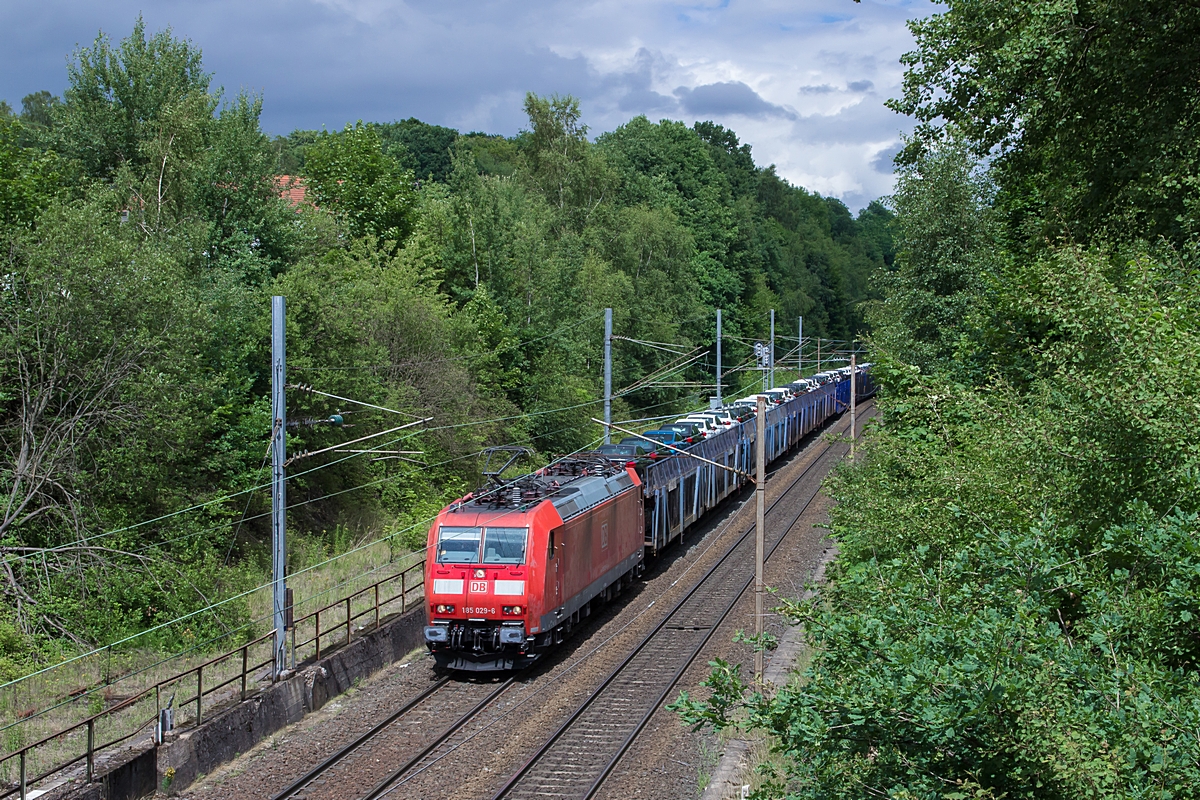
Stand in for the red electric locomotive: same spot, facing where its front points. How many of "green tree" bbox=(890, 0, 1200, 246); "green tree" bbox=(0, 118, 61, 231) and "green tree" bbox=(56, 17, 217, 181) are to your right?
2

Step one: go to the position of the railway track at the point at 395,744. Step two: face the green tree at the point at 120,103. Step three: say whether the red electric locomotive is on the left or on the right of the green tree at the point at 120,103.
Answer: right

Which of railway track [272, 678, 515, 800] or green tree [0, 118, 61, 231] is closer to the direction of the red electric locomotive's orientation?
the railway track

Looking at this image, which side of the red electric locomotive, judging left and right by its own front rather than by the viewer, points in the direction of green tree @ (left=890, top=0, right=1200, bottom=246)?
left

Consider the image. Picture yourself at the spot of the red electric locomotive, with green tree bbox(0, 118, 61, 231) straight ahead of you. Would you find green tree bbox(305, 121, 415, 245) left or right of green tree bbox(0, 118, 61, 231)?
right

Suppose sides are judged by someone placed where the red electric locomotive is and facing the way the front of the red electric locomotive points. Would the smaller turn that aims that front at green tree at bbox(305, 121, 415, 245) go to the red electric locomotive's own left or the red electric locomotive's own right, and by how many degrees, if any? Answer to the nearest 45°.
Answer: approximately 135° to the red electric locomotive's own right

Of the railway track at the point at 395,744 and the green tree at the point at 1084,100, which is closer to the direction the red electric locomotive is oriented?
the railway track

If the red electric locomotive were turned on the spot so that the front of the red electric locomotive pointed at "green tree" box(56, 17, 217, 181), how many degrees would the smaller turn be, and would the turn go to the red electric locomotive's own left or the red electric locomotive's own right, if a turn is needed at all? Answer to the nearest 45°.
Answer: approximately 90° to the red electric locomotive's own right

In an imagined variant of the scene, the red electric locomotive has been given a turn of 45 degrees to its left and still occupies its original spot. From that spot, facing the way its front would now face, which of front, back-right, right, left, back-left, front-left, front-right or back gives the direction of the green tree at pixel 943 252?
back-left

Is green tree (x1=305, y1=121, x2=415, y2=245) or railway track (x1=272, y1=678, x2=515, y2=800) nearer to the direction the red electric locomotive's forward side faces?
the railway track

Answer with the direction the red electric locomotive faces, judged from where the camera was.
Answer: facing the viewer and to the left of the viewer
